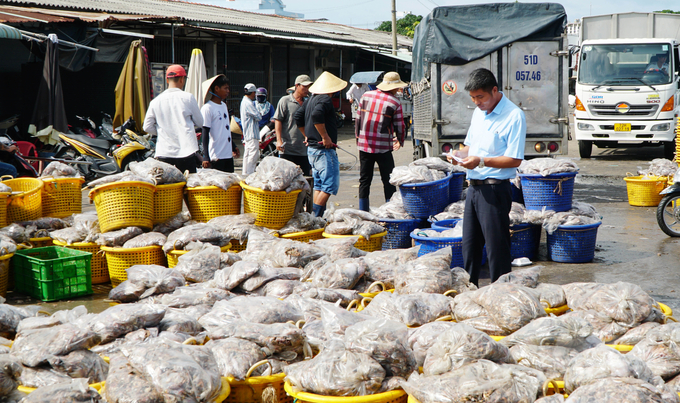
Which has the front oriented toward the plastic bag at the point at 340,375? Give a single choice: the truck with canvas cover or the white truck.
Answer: the white truck

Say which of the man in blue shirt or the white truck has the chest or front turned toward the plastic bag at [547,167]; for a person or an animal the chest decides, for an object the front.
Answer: the white truck

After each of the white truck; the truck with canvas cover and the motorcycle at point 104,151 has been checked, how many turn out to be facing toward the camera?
1

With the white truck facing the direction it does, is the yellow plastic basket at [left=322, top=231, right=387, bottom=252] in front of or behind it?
in front

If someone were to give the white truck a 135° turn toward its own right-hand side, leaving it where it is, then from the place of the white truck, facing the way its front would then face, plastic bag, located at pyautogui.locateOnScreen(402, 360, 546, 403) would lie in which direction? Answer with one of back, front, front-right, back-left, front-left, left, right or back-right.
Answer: back-left

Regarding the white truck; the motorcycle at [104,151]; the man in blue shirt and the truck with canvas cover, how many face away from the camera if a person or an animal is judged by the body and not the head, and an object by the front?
1

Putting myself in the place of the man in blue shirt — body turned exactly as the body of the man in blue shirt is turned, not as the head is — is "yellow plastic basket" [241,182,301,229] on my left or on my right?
on my right

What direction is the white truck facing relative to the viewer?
toward the camera

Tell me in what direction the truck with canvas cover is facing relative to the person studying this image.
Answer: facing away from the viewer

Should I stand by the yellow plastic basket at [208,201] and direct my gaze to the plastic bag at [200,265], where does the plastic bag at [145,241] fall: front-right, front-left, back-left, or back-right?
front-right

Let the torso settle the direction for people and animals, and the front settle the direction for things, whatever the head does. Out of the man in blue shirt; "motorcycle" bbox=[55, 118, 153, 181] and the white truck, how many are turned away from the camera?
0

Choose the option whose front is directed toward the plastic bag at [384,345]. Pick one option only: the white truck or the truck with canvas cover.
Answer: the white truck

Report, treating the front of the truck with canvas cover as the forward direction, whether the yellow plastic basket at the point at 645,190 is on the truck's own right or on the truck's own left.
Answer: on the truck's own right
